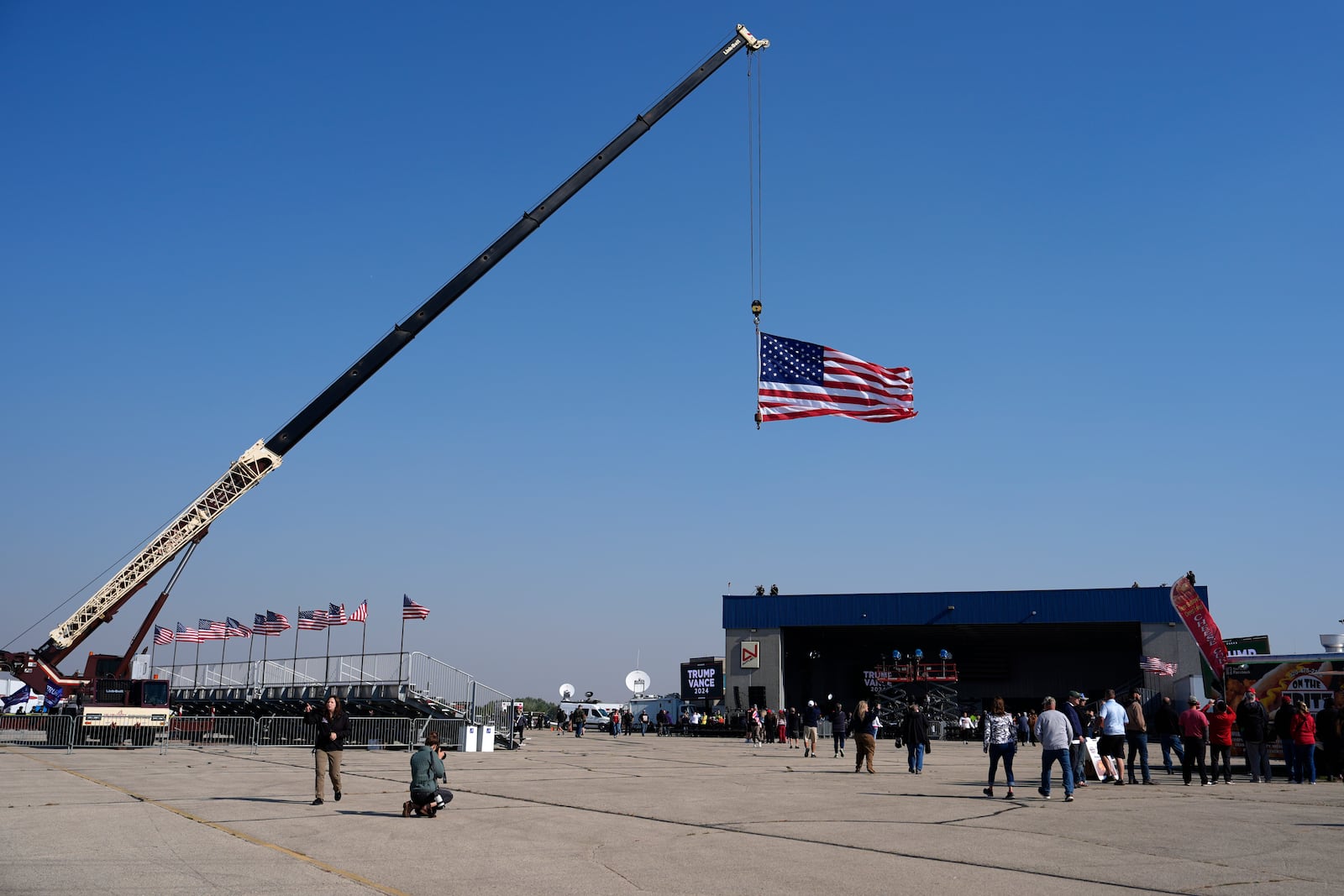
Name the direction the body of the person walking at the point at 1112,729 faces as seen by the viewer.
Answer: away from the camera

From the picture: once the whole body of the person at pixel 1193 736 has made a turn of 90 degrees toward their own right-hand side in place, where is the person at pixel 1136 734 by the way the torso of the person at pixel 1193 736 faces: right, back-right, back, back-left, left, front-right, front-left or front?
back

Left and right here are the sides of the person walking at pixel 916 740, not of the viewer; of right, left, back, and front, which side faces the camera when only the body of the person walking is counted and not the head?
back

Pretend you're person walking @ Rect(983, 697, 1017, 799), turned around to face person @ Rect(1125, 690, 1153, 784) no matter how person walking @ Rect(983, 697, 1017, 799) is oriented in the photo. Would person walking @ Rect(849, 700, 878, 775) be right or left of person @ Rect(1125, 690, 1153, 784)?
left

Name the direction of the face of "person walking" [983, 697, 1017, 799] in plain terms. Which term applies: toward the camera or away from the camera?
away from the camera

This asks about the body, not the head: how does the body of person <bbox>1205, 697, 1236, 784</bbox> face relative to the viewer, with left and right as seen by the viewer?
facing away from the viewer

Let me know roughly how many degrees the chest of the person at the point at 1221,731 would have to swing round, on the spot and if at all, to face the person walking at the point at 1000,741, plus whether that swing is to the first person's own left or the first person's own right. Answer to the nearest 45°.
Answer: approximately 135° to the first person's own left

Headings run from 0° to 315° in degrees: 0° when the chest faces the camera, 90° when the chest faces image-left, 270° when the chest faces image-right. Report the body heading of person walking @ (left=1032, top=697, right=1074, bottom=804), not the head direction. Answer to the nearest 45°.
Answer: approximately 180°

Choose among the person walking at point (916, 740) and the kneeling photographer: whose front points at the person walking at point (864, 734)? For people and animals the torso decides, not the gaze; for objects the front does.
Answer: the kneeling photographer

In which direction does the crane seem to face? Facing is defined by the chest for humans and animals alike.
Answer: to the viewer's right

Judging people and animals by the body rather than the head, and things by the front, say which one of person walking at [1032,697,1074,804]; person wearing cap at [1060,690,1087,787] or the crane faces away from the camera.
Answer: the person walking

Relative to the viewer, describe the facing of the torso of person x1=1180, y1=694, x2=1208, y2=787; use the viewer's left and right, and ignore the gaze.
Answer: facing away from the viewer

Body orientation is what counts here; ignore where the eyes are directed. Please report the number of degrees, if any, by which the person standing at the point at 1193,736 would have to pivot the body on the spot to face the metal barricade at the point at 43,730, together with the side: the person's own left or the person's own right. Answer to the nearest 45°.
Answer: approximately 90° to the person's own left

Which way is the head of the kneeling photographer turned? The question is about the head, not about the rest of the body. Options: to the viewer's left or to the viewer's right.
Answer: to the viewer's right

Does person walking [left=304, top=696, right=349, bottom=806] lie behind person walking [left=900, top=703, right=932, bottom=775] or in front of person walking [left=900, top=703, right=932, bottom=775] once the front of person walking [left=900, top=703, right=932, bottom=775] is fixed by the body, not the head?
behind
